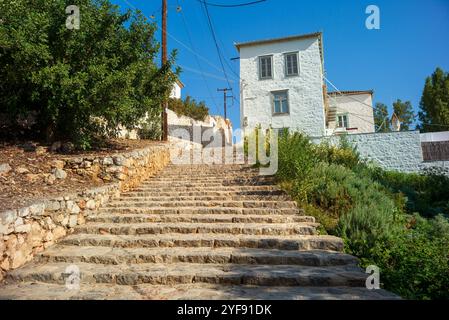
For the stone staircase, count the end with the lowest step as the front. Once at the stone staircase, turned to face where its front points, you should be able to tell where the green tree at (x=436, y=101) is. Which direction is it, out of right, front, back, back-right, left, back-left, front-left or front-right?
back-left

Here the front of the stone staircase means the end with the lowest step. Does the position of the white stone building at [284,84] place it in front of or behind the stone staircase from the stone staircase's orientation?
behind

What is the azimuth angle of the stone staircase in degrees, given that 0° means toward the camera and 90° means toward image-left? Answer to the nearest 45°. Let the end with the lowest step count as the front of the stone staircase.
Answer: approximately 0°

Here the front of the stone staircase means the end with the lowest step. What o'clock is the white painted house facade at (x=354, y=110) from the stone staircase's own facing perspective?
The white painted house facade is roughly at 7 o'clock from the stone staircase.

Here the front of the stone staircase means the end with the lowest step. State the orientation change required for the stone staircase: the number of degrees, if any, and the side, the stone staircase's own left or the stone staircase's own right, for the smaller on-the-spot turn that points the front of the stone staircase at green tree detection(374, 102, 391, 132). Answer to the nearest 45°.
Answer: approximately 135° to the stone staircase's own left

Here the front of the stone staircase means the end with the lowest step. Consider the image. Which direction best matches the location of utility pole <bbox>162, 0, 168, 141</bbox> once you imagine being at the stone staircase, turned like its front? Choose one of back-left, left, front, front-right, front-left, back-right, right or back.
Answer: back

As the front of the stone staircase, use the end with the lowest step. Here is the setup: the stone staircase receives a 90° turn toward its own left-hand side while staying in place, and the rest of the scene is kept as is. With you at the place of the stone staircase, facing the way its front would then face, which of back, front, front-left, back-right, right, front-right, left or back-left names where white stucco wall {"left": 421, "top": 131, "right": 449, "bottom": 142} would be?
front-left

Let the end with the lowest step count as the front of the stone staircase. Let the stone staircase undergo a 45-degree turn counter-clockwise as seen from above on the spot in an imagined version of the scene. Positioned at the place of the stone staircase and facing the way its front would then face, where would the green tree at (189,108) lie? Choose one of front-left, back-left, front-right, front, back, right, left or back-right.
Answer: back-left

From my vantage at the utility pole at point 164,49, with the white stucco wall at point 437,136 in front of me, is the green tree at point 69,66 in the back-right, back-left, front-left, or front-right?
back-right

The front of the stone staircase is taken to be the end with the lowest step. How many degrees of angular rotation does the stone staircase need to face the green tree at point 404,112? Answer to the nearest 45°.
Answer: approximately 135° to its left

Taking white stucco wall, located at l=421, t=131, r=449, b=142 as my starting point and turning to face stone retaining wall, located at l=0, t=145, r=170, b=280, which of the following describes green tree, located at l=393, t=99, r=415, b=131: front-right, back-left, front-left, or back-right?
back-right

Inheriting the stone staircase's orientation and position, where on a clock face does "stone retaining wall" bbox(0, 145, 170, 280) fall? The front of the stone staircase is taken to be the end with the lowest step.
The stone retaining wall is roughly at 4 o'clock from the stone staircase.

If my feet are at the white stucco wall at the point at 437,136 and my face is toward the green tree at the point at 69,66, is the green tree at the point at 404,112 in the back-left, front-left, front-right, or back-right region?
back-right
